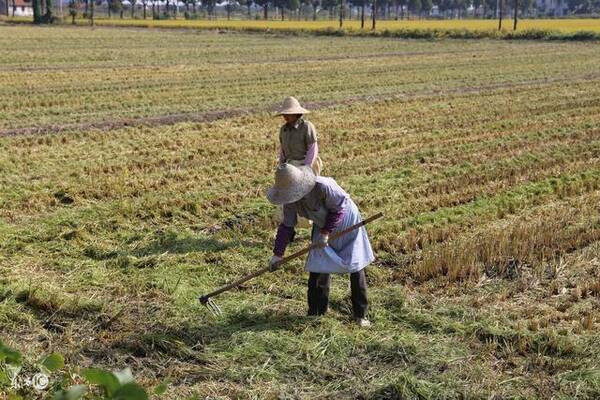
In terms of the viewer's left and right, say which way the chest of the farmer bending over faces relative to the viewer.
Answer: facing the viewer and to the left of the viewer

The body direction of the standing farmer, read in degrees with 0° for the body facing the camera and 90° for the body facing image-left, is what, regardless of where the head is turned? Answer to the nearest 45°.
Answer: approximately 45°

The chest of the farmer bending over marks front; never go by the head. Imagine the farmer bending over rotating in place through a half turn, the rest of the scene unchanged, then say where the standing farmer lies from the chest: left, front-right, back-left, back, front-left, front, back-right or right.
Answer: front-left
